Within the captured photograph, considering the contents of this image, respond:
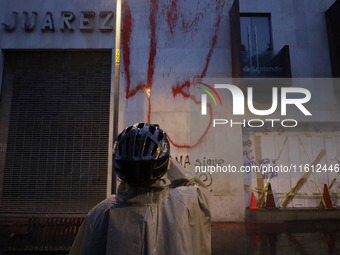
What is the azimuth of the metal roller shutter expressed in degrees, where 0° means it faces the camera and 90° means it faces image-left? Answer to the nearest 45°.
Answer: approximately 0°
